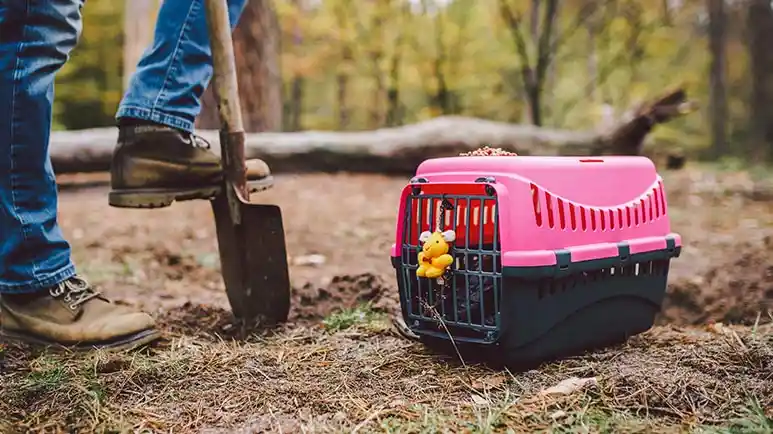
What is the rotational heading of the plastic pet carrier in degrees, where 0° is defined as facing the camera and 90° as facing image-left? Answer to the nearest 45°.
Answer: approximately 45°

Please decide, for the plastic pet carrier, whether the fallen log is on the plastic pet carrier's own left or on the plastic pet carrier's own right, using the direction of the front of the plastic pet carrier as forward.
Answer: on the plastic pet carrier's own right

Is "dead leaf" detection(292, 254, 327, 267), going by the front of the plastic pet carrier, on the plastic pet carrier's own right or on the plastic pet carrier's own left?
on the plastic pet carrier's own right

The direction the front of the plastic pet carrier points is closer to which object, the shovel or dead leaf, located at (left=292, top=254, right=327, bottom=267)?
the shovel

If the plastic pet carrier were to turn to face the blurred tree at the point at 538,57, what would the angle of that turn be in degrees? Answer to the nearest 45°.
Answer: approximately 135° to its right

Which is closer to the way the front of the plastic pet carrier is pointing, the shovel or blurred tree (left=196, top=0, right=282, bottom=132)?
the shovel

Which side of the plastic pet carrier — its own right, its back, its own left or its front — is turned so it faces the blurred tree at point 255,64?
right

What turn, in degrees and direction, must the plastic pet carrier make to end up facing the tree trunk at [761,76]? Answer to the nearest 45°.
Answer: approximately 135° to its right
